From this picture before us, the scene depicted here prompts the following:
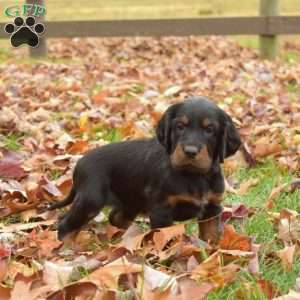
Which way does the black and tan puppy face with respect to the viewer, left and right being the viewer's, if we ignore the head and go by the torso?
facing the viewer and to the right of the viewer

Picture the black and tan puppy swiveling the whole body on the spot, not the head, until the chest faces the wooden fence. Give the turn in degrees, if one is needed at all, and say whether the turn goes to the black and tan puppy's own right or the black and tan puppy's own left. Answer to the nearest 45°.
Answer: approximately 135° to the black and tan puppy's own left
